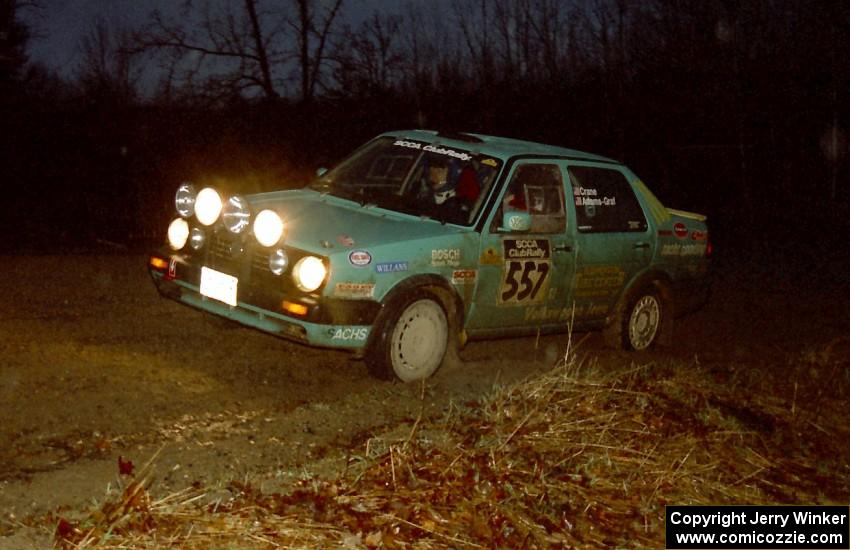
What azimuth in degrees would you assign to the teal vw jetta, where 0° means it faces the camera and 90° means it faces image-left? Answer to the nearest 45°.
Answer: approximately 45°
